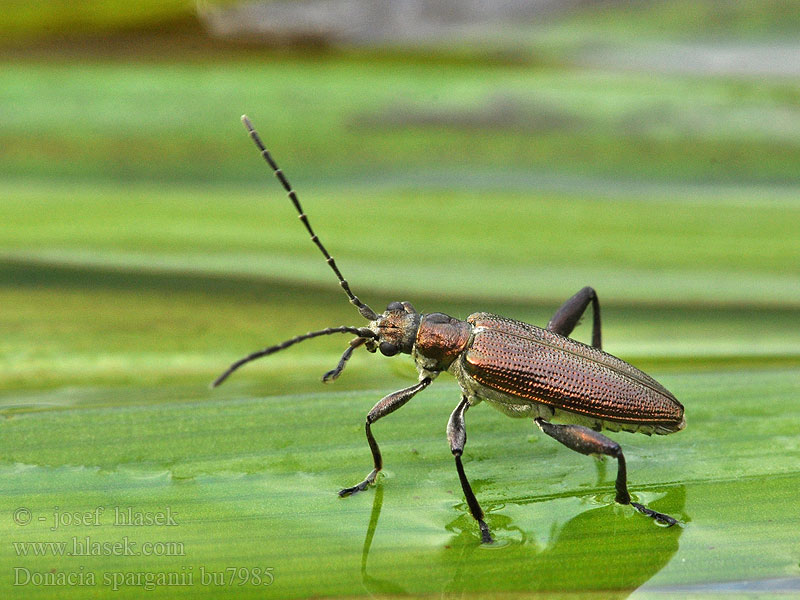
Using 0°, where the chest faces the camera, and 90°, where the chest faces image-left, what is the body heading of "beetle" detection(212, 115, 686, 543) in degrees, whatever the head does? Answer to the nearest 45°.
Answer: approximately 90°
